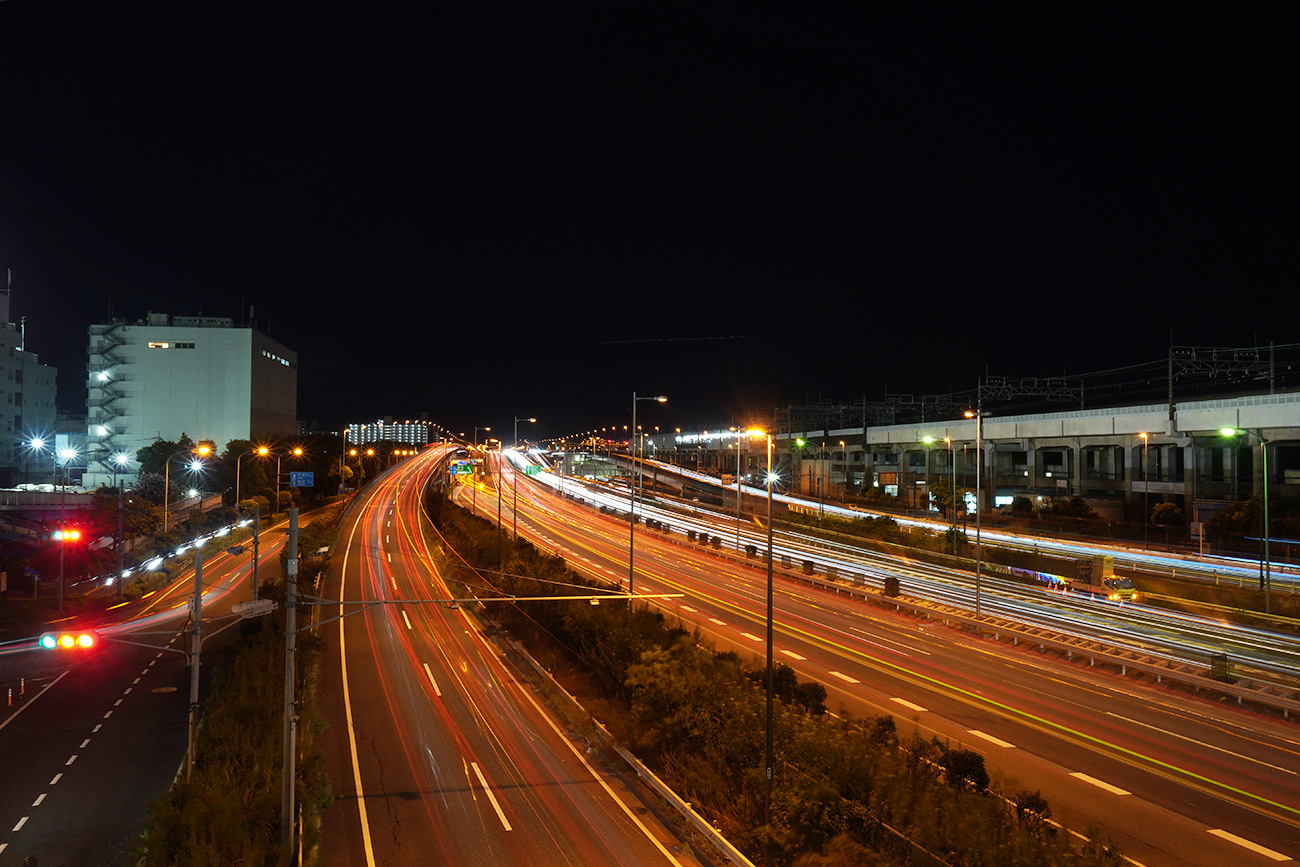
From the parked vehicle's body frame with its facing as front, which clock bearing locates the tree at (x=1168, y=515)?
The tree is roughly at 8 o'clock from the parked vehicle.

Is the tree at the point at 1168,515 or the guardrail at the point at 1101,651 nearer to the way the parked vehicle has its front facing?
the guardrail

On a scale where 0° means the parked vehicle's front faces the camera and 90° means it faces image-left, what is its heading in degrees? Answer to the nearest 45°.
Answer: approximately 315°

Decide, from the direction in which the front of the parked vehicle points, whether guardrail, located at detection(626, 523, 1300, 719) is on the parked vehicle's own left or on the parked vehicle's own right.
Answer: on the parked vehicle's own right

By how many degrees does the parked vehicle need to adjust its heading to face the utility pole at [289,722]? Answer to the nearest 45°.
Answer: approximately 45° to its right

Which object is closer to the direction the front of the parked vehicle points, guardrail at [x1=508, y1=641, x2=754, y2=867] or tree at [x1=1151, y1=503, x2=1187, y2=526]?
the guardrail

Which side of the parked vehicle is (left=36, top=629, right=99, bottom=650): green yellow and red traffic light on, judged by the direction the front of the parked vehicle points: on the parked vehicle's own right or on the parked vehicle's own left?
on the parked vehicle's own right

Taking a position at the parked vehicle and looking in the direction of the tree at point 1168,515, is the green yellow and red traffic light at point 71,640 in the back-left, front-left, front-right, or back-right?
back-left

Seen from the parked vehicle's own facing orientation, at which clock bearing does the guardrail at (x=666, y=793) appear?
The guardrail is roughly at 2 o'clock from the parked vehicle.
